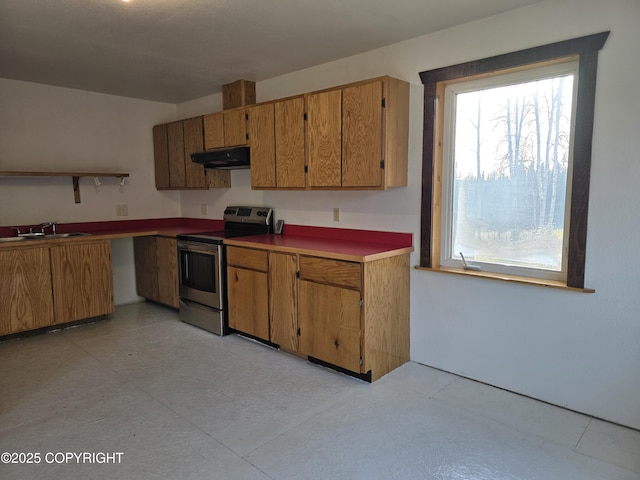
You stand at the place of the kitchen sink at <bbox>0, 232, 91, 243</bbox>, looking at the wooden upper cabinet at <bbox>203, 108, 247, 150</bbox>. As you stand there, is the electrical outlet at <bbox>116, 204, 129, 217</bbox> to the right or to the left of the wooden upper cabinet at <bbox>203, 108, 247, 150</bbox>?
left

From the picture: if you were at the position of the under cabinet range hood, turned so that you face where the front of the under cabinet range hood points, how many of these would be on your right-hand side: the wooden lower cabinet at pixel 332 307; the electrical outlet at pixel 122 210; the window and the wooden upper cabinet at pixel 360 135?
1

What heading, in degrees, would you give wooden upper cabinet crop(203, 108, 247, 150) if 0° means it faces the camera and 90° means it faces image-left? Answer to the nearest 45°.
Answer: approximately 45°

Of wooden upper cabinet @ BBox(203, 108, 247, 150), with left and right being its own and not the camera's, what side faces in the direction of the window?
left

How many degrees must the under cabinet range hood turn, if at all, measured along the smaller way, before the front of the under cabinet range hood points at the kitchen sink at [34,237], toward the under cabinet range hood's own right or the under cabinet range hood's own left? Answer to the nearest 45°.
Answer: approximately 45° to the under cabinet range hood's own right

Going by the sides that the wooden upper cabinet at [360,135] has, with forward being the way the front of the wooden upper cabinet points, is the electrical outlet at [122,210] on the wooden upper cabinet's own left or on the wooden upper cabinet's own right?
on the wooden upper cabinet's own right

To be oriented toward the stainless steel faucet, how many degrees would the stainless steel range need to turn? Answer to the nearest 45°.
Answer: approximately 45° to its right

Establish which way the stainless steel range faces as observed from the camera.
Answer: facing the viewer and to the left of the viewer

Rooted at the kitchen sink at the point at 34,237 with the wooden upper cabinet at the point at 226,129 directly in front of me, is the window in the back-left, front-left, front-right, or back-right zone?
front-right

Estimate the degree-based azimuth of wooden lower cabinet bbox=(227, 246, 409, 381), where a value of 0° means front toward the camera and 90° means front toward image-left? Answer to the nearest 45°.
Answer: approximately 45°
